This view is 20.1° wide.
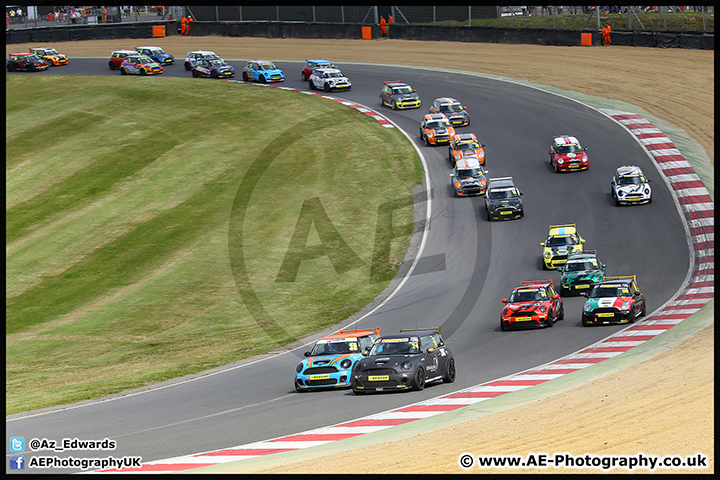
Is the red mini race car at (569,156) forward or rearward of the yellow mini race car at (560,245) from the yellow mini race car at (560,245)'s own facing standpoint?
rearward

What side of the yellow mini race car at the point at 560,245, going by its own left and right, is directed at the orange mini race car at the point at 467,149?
back

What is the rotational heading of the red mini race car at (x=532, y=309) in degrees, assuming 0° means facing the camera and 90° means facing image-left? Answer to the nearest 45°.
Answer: approximately 45°

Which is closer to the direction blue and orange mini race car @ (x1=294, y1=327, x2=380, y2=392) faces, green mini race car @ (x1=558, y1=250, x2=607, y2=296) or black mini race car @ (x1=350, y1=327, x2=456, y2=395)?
the black mini race car

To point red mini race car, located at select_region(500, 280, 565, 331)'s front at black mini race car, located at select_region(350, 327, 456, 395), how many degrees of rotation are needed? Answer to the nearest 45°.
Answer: approximately 45° to its left

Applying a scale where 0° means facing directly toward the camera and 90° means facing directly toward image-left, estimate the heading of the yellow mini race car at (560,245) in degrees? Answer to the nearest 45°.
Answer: approximately 0°

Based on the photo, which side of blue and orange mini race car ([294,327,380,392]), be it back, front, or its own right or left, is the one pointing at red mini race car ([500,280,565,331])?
back

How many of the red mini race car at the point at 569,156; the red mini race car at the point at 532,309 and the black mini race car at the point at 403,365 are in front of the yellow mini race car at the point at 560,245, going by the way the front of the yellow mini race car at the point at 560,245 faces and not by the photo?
2

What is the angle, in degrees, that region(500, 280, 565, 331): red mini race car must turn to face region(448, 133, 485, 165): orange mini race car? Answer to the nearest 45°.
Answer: approximately 135° to its right

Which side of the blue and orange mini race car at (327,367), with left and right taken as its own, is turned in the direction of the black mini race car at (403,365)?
left
